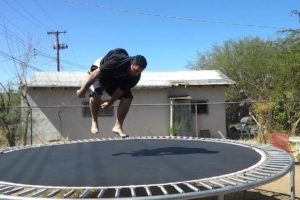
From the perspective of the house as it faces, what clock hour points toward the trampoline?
The trampoline is roughly at 12 o'clock from the house.

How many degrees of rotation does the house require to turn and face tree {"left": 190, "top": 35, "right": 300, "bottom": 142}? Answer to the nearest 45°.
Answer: approximately 135° to its left

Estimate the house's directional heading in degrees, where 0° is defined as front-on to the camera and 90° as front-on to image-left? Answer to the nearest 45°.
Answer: approximately 0°

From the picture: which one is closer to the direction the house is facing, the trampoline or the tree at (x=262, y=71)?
the trampoline
